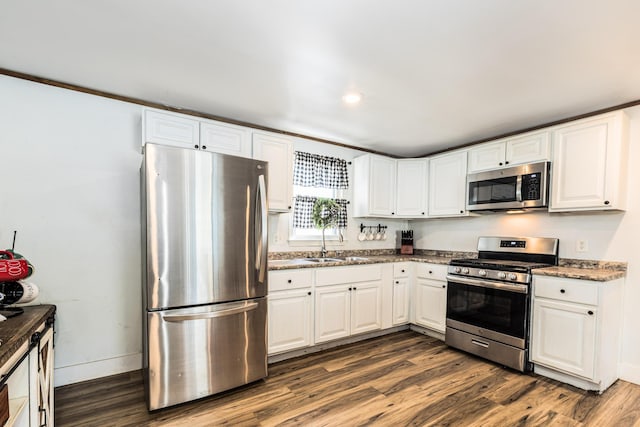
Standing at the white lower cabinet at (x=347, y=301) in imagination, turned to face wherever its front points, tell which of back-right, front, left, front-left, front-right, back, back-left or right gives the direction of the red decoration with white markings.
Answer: right

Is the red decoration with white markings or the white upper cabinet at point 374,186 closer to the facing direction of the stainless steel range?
the red decoration with white markings

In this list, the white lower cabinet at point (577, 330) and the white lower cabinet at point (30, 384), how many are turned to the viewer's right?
1

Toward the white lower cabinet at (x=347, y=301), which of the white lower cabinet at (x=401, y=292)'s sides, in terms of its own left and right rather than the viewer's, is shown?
right

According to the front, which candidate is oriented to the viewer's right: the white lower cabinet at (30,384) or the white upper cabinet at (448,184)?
the white lower cabinet

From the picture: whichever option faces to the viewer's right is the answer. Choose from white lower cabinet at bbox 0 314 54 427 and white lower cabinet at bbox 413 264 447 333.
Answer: white lower cabinet at bbox 0 314 54 427
